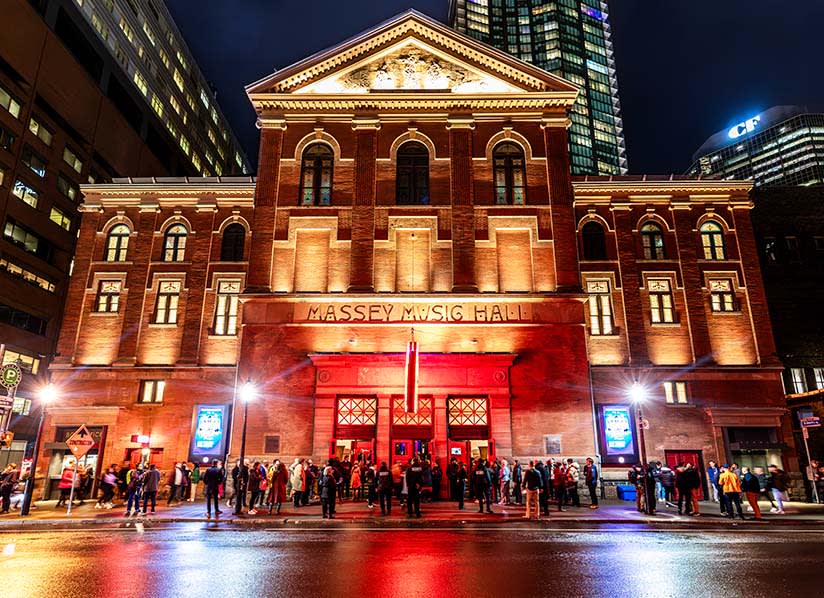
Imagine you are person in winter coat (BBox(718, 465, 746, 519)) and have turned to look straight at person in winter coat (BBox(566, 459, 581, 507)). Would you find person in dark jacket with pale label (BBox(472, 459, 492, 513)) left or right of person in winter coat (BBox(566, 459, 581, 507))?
left

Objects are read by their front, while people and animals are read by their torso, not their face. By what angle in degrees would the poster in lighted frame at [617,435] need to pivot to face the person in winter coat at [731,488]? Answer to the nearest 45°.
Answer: approximately 45° to its left

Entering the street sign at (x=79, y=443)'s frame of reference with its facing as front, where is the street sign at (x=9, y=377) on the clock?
the street sign at (x=9, y=377) is roughly at 3 o'clock from the street sign at (x=79, y=443).

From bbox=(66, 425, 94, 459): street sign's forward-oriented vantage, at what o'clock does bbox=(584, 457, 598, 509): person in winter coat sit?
The person in winter coat is roughly at 10 o'clock from the street sign.

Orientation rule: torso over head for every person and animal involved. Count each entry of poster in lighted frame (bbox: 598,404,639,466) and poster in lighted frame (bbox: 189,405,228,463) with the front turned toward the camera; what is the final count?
2

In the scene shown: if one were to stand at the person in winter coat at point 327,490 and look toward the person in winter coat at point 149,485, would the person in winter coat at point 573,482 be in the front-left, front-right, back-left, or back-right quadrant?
back-right

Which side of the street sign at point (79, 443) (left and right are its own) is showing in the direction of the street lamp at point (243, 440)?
left

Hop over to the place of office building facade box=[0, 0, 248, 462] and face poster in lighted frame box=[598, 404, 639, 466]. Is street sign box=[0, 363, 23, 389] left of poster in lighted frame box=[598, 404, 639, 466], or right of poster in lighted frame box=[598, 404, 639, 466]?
right

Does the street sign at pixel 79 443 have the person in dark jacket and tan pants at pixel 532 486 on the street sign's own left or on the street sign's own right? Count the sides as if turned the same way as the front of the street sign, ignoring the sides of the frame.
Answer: on the street sign's own left
